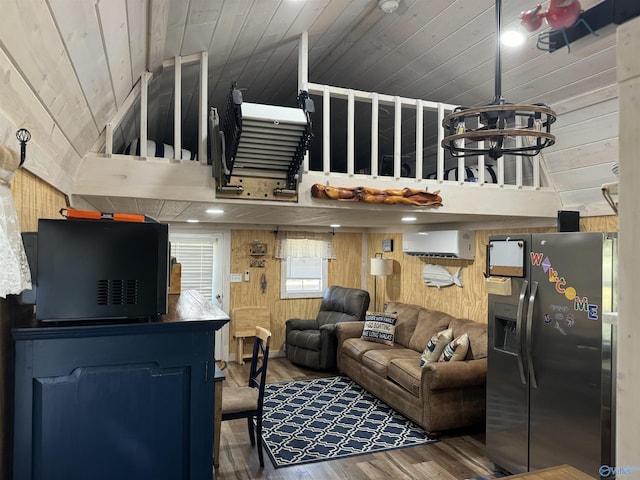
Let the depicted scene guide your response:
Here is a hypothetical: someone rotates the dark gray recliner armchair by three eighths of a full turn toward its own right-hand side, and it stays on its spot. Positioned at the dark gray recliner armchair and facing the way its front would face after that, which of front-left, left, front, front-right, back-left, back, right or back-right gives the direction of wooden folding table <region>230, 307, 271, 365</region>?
left

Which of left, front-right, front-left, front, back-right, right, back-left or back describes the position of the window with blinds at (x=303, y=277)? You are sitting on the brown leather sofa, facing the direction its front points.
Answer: right

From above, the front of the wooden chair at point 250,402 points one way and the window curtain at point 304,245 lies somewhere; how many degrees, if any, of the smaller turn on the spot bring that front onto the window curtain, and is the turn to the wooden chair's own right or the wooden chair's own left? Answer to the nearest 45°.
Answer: approximately 90° to the wooden chair's own right

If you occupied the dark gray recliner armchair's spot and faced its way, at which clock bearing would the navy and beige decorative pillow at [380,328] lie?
The navy and beige decorative pillow is roughly at 9 o'clock from the dark gray recliner armchair.

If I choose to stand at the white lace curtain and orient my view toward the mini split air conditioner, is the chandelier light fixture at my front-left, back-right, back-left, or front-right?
front-right

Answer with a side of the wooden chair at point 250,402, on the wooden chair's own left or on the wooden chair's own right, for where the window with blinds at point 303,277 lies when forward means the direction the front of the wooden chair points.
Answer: on the wooden chair's own right

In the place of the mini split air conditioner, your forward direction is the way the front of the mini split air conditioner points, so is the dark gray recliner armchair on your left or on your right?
on your right

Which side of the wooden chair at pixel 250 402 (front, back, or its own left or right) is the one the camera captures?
left

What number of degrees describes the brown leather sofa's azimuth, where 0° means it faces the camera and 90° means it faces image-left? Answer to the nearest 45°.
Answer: approximately 45°

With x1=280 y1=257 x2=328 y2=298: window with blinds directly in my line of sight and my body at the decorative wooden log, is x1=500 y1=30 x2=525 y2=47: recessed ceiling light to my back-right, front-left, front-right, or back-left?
back-right

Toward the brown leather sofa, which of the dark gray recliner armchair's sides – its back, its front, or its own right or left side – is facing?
left

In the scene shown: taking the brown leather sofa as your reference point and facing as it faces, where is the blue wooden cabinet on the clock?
The blue wooden cabinet is roughly at 11 o'clock from the brown leather sofa.

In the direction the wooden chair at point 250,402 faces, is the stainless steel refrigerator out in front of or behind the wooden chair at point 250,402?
behind

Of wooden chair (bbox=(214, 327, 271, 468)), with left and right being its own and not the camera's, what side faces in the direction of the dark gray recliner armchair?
right

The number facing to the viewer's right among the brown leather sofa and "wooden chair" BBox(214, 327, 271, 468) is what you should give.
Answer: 0
